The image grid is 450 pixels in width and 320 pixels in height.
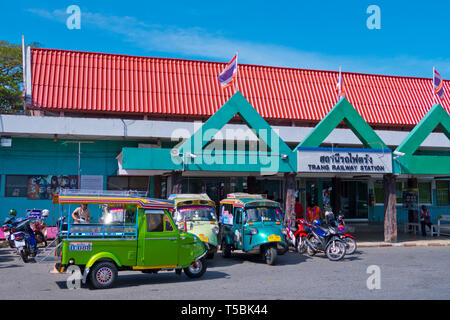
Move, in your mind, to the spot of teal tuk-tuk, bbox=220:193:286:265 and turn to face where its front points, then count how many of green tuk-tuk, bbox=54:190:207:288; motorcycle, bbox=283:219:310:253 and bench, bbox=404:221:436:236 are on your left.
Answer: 2

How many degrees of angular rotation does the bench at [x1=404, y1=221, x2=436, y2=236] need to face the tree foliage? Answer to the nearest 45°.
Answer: approximately 90° to its right

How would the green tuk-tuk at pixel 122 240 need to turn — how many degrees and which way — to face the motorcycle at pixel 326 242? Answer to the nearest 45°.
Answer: approximately 45° to its left

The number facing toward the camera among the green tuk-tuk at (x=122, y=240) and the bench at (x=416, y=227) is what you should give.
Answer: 1

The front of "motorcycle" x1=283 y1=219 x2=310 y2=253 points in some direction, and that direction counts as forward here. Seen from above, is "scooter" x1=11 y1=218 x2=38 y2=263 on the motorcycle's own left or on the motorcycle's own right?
on the motorcycle's own right

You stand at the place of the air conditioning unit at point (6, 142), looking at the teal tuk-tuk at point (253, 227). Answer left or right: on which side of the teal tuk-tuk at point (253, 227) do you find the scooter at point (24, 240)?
right

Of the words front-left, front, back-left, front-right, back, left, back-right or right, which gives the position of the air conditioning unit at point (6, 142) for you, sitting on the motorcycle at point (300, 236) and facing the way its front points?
back-right

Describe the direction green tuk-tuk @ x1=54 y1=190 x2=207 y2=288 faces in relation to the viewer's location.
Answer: facing to the right of the viewer
